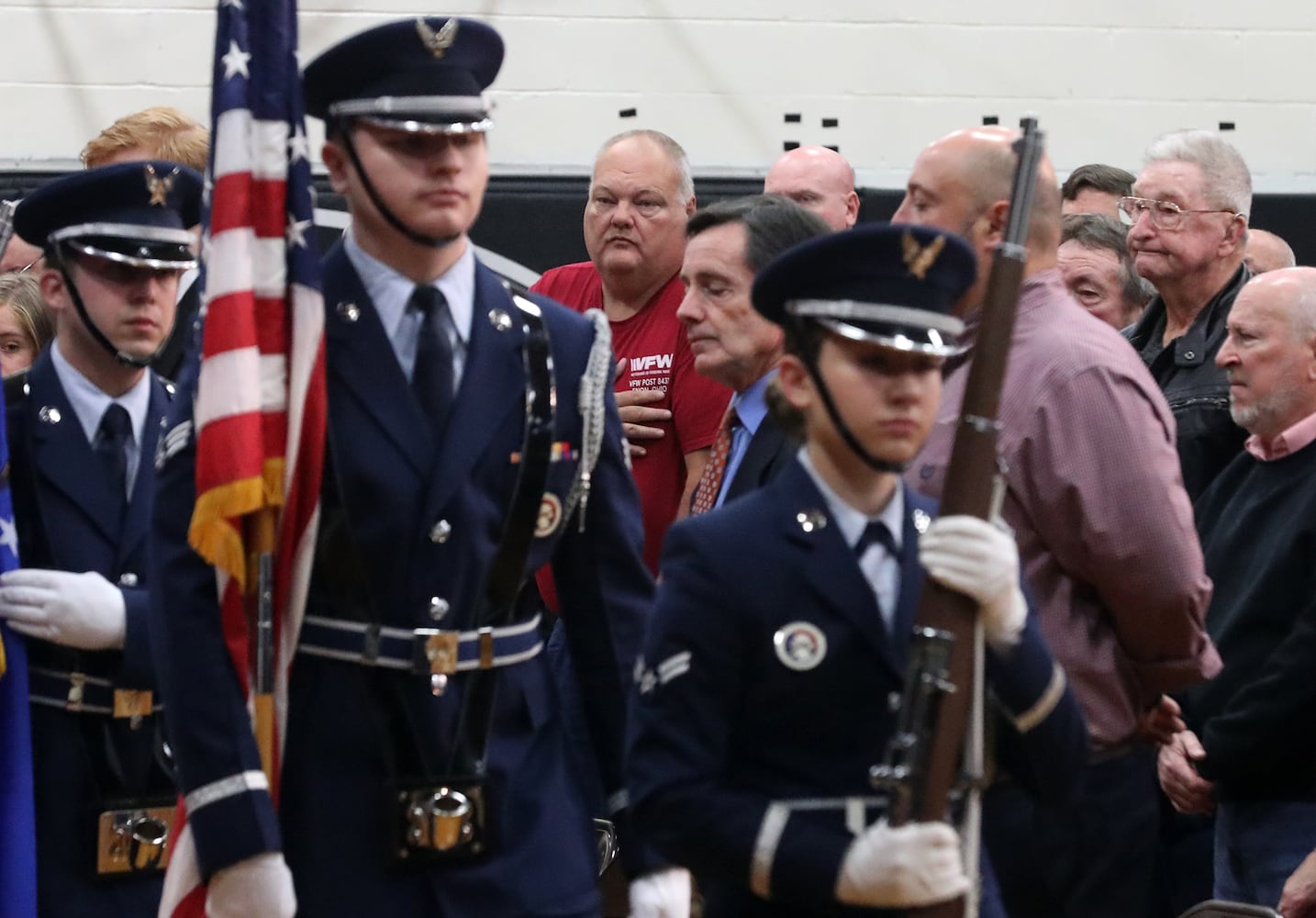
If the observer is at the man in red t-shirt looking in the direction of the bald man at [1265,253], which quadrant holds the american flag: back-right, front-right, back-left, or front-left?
back-right

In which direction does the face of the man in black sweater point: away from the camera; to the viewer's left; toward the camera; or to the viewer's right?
to the viewer's left

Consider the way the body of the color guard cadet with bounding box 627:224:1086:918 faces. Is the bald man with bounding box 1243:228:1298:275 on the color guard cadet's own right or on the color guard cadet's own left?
on the color guard cadet's own left
